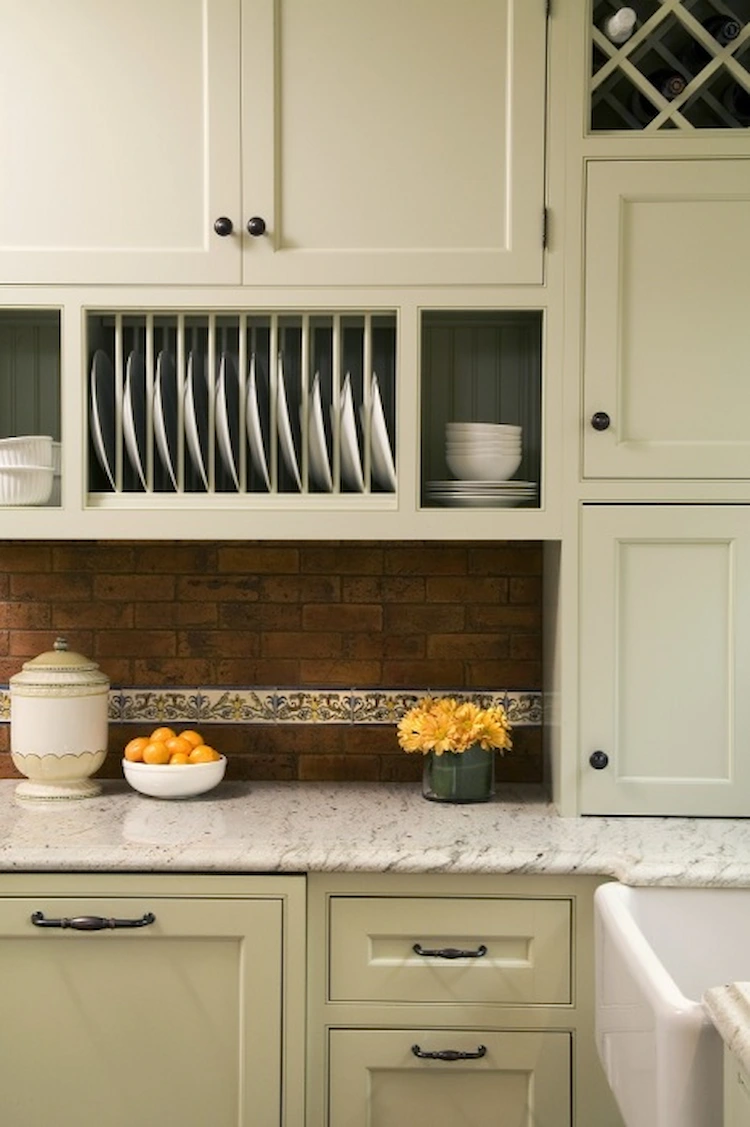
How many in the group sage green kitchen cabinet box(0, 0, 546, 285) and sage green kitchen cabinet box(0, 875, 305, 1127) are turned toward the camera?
2

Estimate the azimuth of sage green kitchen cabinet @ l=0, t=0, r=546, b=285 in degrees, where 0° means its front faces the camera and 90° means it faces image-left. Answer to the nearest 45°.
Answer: approximately 0°

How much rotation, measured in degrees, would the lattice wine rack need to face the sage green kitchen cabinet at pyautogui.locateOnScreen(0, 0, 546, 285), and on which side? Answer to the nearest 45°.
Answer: approximately 90° to its right

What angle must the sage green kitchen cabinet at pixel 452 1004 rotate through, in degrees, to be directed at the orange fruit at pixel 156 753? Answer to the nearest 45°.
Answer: approximately 135° to its right

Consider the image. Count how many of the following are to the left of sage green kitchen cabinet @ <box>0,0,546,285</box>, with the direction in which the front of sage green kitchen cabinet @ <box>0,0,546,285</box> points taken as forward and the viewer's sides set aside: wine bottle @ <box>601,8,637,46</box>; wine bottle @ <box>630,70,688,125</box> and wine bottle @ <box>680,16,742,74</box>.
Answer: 3
